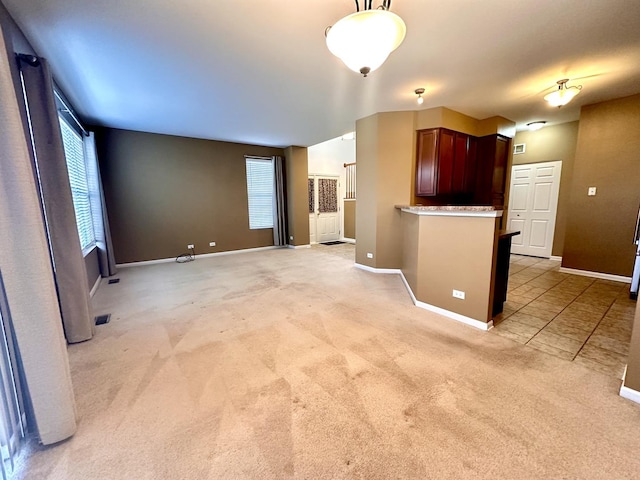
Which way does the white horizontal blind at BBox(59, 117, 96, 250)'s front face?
to the viewer's right

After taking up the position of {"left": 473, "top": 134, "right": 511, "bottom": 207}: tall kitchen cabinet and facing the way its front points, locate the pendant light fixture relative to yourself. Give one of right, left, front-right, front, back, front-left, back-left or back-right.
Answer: front-right

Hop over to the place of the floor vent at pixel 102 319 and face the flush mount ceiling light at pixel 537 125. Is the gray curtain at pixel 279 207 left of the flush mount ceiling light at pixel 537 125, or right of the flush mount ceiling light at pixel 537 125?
left

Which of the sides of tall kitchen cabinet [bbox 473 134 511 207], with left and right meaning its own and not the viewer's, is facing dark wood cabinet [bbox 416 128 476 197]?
right

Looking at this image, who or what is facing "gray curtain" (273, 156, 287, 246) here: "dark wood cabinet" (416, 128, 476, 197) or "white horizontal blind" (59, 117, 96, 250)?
the white horizontal blind

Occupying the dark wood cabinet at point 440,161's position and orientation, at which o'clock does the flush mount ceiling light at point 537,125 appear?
The flush mount ceiling light is roughly at 9 o'clock from the dark wood cabinet.

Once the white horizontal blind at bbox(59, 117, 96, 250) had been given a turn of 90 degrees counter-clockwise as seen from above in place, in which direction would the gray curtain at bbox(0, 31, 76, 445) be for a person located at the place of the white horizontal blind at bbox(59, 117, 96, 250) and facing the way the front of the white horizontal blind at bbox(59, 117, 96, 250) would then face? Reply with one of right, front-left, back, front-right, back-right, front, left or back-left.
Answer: back

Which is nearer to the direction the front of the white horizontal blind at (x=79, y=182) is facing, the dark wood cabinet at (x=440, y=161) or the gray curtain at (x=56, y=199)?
the dark wood cabinet

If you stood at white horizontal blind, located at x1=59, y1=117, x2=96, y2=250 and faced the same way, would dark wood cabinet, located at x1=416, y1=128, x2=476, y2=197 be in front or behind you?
in front

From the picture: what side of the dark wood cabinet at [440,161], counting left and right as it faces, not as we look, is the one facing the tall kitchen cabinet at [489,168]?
left

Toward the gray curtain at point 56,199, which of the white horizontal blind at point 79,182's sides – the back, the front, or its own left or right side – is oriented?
right
